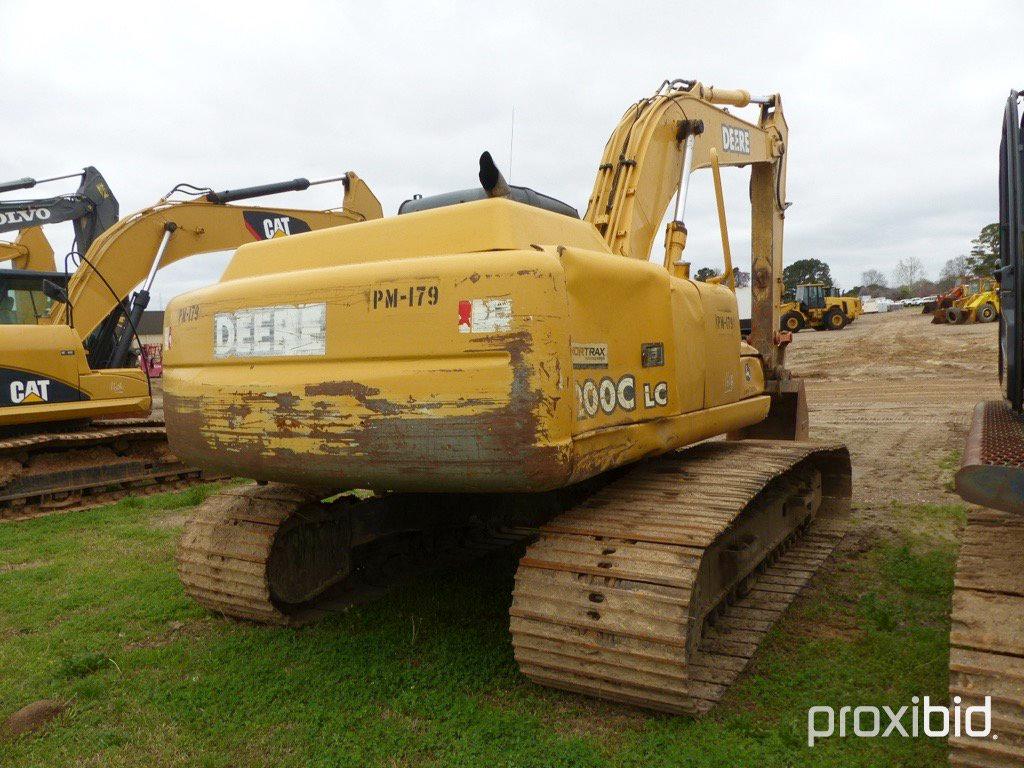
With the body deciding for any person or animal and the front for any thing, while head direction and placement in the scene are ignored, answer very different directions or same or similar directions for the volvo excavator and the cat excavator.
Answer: same or similar directions

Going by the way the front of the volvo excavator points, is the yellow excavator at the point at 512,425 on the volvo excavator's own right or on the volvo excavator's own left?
on the volvo excavator's own right

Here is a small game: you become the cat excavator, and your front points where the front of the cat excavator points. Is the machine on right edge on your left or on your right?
on your right

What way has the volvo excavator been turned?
to the viewer's right

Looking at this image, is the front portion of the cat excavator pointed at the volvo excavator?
no

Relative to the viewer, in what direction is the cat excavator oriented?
to the viewer's right

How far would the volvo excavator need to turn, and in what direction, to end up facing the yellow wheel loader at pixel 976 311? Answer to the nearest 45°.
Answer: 0° — it already faces it

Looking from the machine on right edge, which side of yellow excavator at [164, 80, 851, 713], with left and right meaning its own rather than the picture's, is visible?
right

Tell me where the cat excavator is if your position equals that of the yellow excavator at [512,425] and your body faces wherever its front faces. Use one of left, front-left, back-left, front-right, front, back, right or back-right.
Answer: left

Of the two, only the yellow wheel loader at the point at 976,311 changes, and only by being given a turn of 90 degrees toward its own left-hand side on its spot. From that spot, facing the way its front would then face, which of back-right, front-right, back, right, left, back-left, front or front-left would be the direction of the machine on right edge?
front-right

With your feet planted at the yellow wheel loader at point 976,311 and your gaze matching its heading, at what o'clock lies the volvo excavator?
The volvo excavator is roughly at 11 o'clock from the yellow wheel loader.

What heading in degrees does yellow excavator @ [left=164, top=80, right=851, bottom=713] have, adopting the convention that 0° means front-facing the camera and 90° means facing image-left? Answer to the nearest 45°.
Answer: approximately 225°

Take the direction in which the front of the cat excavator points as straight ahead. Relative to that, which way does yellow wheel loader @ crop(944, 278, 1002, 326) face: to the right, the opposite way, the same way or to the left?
the opposite way
